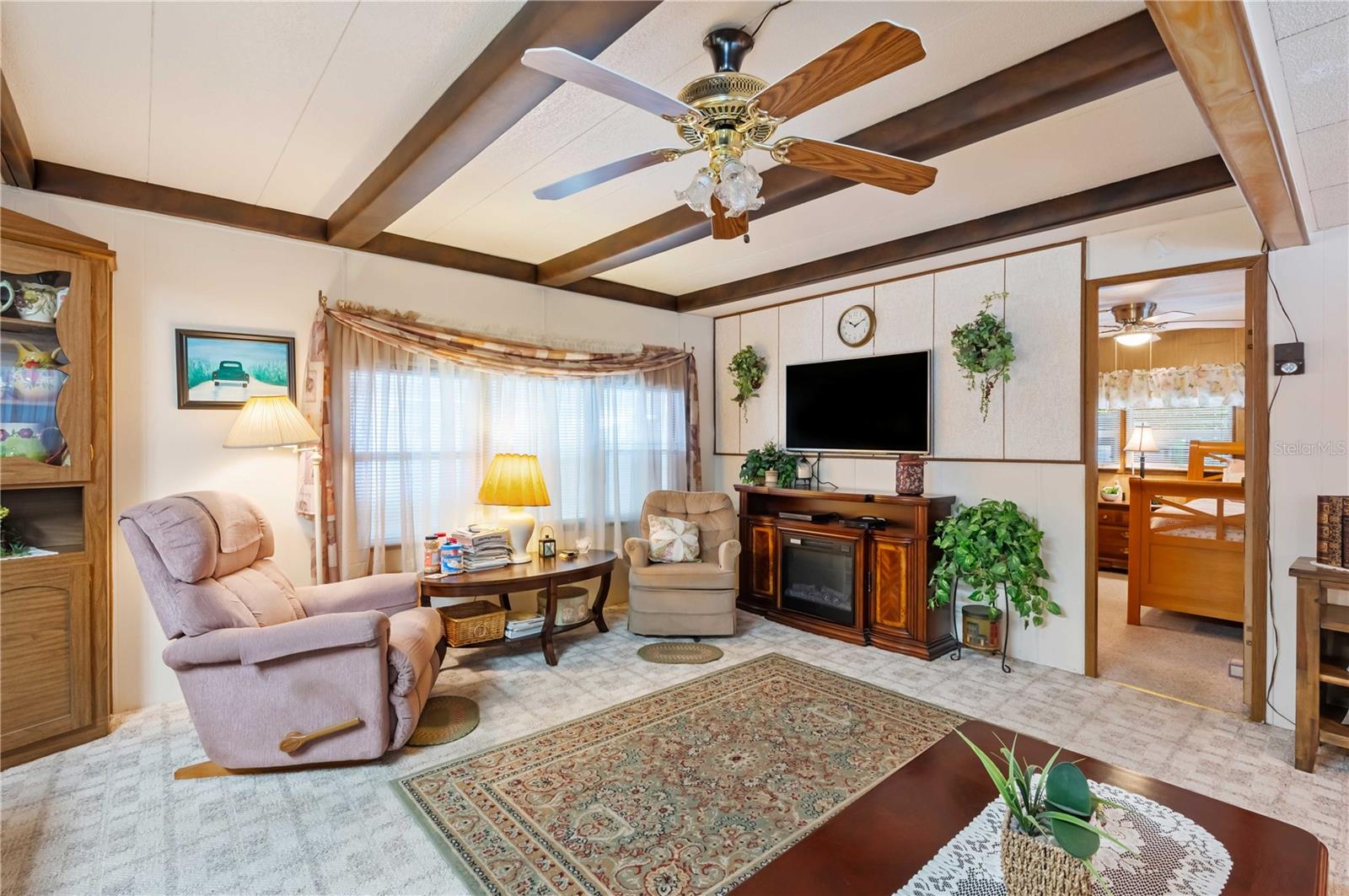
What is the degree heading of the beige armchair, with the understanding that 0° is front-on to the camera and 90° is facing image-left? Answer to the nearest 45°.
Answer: approximately 0°

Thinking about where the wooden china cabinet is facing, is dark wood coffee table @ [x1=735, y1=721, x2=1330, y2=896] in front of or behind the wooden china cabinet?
in front

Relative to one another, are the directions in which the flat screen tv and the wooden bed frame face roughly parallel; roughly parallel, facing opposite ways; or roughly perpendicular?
roughly parallel

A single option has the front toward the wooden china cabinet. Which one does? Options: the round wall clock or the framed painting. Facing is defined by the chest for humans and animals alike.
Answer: the round wall clock

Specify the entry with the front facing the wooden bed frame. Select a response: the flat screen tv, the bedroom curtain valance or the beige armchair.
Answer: the bedroom curtain valance

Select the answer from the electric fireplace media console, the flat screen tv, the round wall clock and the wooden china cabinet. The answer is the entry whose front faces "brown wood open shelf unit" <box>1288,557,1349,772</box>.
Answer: the wooden china cabinet

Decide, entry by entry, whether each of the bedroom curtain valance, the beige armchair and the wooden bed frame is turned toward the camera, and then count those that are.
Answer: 3

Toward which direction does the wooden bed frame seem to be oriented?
toward the camera

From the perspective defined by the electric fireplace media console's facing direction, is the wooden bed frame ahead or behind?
behind

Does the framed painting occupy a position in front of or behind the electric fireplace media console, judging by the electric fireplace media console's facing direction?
in front

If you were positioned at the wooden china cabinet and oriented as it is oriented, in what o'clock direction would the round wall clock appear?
The round wall clock is roughly at 11 o'clock from the wooden china cabinet.

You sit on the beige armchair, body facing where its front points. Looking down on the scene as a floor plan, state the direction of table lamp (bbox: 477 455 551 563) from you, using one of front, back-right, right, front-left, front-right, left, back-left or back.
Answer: right

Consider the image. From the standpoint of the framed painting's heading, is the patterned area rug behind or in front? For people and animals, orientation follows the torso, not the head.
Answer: in front

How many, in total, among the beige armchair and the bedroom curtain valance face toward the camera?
2

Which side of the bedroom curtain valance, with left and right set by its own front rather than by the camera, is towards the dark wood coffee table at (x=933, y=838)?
front

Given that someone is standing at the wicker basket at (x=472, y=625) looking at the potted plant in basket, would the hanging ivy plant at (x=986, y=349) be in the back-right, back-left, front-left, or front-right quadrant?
front-left

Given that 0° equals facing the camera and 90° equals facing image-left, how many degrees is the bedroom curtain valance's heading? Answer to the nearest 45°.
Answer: approximately 0°

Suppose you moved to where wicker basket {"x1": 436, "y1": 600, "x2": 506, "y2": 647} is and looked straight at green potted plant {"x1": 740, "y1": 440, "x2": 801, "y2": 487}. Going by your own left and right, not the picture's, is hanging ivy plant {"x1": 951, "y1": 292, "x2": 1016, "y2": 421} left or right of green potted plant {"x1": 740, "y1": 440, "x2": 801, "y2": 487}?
right
